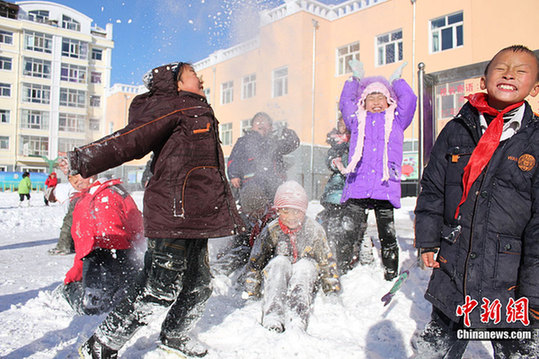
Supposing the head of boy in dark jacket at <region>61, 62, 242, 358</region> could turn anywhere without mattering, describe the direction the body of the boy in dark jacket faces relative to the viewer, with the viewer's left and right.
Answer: facing to the right of the viewer

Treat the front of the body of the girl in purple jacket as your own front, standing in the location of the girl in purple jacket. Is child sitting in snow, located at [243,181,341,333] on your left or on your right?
on your right

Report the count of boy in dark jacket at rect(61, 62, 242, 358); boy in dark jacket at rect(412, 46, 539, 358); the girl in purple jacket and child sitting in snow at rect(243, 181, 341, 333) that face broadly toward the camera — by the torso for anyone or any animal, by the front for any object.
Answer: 3

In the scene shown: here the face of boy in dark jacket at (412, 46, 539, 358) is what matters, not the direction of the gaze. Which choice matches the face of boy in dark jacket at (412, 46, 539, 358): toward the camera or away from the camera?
toward the camera

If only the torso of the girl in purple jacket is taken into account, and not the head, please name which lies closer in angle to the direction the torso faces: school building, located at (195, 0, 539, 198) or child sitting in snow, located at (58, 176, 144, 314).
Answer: the child sitting in snow

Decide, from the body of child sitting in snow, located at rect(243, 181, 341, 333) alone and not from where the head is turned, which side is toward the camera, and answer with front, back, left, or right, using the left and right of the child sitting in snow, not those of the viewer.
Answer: front

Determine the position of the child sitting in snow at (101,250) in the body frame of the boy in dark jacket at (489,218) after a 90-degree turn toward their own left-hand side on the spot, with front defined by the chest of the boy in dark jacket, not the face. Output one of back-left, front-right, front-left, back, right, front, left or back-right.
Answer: back

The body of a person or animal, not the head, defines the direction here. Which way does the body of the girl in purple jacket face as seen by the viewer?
toward the camera

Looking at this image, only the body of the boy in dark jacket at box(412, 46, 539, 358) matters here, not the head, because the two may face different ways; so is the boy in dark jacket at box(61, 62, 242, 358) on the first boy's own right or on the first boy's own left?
on the first boy's own right

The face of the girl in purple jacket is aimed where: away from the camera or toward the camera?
toward the camera

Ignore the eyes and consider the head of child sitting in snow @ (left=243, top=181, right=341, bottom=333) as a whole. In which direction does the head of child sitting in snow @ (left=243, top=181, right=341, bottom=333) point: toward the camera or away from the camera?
toward the camera

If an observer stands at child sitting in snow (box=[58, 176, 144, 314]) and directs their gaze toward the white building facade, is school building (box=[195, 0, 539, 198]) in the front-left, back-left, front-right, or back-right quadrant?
front-right

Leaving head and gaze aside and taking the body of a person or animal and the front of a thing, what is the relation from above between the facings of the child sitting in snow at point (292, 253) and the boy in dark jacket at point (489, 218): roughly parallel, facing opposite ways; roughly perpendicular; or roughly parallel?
roughly parallel

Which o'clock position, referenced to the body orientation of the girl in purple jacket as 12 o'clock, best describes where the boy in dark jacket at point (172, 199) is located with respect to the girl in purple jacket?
The boy in dark jacket is roughly at 1 o'clock from the girl in purple jacket.

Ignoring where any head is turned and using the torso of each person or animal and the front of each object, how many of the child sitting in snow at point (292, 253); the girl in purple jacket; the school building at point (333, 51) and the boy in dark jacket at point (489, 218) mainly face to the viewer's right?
0
